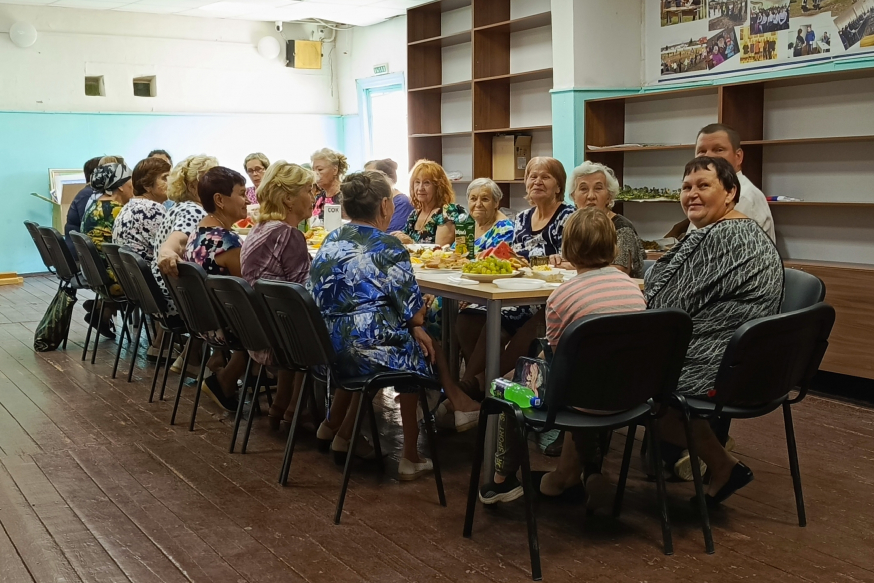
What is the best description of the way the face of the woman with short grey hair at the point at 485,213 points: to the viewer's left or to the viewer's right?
to the viewer's left

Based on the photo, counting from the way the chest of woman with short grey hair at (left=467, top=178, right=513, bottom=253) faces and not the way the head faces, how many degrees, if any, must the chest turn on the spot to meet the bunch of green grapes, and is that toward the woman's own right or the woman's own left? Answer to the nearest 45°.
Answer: approximately 45° to the woman's own left

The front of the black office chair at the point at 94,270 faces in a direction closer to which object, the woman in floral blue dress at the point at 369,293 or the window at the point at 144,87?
the window

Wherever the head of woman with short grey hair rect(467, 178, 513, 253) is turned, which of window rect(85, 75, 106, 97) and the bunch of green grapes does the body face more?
the bunch of green grapes

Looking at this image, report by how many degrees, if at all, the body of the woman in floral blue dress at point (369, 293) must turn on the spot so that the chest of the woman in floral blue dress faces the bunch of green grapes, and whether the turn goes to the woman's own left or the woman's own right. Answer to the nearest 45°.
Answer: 0° — they already face it

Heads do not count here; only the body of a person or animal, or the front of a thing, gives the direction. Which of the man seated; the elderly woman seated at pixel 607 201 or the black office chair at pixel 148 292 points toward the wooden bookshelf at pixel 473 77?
the black office chair

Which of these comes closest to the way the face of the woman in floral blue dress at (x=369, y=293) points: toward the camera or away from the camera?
away from the camera

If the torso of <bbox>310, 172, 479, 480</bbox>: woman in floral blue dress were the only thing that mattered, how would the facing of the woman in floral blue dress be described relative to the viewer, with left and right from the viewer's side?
facing away from the viewer and to the right of the viewer

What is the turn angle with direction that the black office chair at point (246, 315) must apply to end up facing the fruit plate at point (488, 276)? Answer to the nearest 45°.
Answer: approximately 45° to its right

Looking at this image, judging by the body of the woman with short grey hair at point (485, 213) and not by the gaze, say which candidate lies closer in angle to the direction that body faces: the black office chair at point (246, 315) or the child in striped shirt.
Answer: the black office chair
